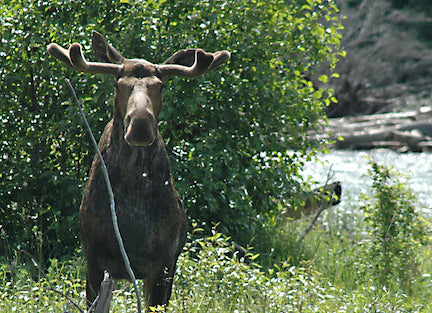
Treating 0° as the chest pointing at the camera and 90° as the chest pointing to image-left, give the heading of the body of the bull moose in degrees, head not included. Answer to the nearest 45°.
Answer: approximately 0°

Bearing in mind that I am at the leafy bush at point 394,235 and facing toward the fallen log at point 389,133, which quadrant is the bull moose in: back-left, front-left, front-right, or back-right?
back-left

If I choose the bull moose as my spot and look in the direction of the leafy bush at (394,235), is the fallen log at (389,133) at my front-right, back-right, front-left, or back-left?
front-left

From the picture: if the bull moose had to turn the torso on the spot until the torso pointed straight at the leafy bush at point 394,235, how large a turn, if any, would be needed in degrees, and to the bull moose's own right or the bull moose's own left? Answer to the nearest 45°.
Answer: approximately 135° to the bull moose's own left

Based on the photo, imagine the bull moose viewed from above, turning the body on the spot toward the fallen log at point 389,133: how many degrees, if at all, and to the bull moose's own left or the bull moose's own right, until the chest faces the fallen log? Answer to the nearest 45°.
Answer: approximately 135° to the bull moose's own left
